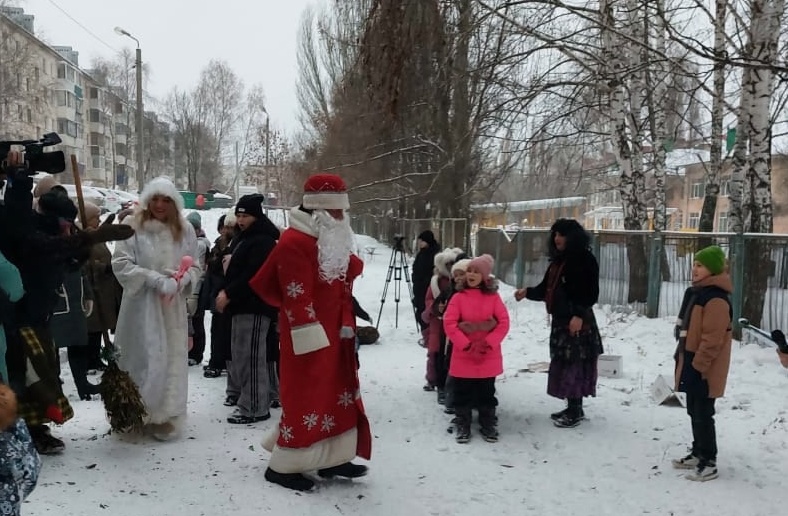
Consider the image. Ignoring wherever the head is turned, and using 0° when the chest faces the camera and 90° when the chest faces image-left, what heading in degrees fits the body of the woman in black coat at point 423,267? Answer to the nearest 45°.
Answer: approximately 45°

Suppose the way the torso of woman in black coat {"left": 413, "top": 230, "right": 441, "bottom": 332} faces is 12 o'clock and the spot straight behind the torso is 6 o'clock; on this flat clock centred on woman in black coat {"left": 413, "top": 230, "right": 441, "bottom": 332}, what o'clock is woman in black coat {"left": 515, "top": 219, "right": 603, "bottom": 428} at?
woman in black coat {"left": 515, "top": 219, "right": 603, "bottom": 428} is roughly at 10 o'clock from woman in black coat {"left": 413, "top": 230, "right": 441, "bottom": 332}.

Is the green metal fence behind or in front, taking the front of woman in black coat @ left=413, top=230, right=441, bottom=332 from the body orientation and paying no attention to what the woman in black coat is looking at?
behind

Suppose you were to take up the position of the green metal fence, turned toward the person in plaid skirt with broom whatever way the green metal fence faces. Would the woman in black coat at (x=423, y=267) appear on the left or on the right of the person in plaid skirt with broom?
right

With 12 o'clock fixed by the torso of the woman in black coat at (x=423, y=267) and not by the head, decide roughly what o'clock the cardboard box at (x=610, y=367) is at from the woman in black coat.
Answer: The cardboard box is roughly at 9 o'clock from the woman in black coat.
